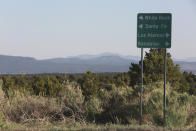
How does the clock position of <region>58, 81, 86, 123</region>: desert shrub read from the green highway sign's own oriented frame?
The desert shrub is roughly at 4 o'clock from the green highway sign.

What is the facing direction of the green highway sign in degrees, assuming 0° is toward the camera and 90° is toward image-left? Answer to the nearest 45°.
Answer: approximately 0°
